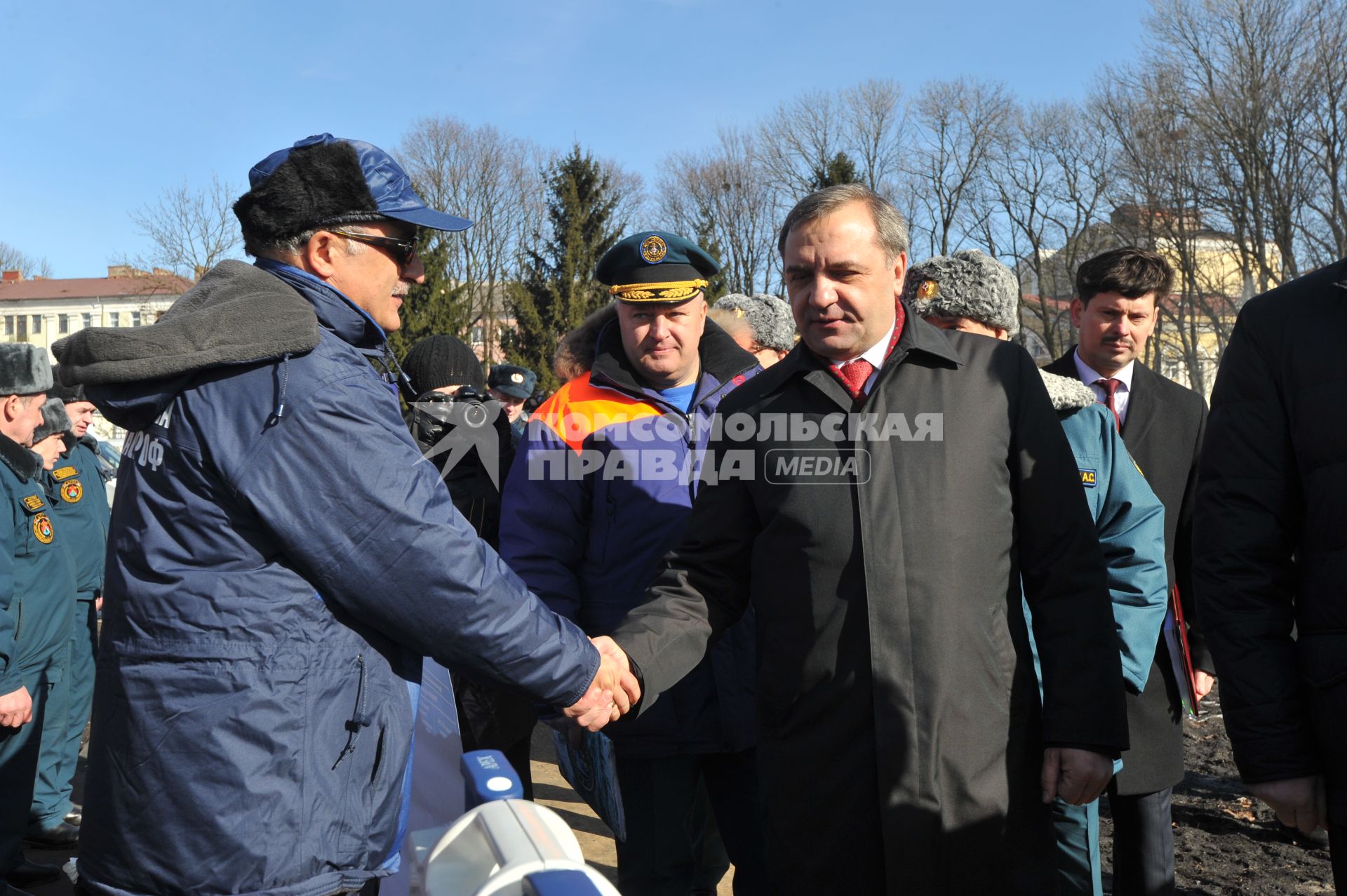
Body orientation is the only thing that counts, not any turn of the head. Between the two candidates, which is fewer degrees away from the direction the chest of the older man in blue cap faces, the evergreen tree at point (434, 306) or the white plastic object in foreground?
the white plastic object in foreground

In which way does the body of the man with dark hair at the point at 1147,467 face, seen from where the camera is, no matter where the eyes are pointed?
toward the camera

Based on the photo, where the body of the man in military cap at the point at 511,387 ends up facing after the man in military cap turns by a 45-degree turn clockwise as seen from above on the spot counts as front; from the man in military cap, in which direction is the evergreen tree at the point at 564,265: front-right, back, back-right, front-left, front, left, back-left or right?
back-right

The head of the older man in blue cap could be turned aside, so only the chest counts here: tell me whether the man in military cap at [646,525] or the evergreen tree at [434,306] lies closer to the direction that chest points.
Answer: the man in military cap

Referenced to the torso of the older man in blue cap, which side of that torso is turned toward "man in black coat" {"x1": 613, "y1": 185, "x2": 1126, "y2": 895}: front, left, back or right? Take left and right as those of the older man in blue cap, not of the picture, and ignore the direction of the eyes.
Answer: front

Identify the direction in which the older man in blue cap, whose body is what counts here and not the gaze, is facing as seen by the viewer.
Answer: to the viewer's right

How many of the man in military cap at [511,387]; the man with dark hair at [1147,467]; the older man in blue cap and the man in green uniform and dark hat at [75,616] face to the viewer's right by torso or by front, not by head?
2

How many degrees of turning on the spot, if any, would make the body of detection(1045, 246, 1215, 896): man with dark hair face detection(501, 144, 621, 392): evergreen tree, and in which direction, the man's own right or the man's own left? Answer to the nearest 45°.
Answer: approximately 135° to the man's own right

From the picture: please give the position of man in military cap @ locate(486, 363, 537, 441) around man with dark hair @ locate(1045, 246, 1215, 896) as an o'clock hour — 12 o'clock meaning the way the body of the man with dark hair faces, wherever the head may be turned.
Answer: The man in military cap is roughly at 4 o'clock from the man with dark hair.

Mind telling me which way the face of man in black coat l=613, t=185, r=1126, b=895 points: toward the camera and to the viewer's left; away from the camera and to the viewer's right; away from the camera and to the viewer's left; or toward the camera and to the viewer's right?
toward the camera and to the viewer's left

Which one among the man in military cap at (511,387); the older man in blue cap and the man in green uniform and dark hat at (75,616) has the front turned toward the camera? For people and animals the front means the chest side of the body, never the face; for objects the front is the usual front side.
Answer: the man in military cap

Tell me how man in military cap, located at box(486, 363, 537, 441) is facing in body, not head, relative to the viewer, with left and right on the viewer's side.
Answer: facing the viewer

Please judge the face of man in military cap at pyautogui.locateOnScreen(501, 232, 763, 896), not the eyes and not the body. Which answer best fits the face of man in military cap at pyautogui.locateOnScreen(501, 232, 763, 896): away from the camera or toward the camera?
toward the camera

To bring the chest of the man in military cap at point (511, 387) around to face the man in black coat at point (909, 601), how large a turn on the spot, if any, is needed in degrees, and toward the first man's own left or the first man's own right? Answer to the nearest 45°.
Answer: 0° — they already face them

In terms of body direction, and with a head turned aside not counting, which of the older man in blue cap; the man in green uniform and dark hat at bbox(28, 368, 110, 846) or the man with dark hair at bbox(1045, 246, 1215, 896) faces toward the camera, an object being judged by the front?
the man with dark hair at bbox(1045, 246, 1215, 896)

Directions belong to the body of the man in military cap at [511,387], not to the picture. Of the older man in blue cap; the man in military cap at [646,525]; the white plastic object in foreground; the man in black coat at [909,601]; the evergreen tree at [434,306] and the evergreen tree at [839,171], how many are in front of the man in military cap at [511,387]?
4

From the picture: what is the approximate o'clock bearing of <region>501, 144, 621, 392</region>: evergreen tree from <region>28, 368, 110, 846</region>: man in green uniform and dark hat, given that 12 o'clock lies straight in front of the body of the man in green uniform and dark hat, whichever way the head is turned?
The evergreen tree is roughly at 10 o'clock from the man in green uniform and dark hat.
